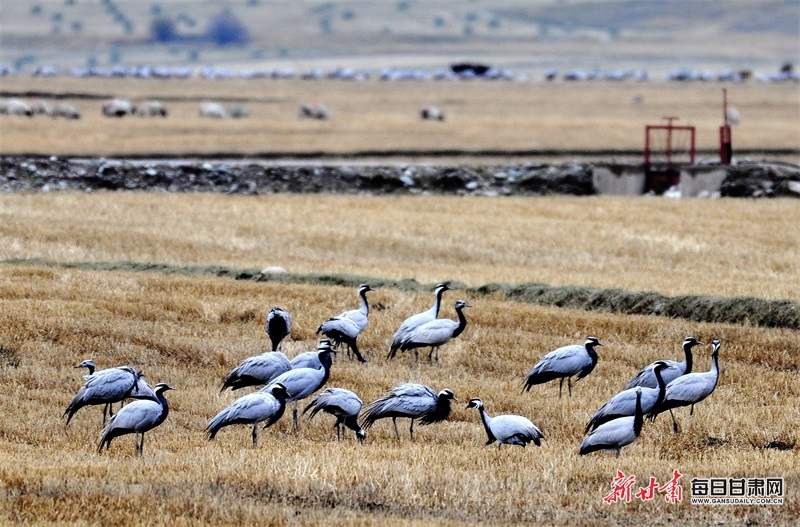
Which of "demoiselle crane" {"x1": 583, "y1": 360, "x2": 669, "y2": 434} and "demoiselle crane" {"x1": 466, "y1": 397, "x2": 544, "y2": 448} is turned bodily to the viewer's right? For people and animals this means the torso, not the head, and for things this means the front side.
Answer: "demoiselle crane" {"x1": 583, "y1": 360, "x2": 669, "y2": 434}

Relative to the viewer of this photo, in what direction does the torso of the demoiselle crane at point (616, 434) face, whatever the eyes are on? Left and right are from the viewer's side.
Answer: facing to the right of the viewer

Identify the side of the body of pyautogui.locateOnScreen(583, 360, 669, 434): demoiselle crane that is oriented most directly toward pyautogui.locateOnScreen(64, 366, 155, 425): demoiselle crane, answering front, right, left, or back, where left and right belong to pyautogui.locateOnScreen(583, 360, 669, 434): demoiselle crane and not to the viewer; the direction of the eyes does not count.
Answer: back

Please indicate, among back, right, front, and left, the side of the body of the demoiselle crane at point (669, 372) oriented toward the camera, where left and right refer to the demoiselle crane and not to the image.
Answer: right

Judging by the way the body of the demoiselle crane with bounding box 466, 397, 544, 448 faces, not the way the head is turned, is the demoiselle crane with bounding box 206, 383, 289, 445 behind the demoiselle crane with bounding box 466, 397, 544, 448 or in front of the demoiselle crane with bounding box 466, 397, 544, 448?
in front

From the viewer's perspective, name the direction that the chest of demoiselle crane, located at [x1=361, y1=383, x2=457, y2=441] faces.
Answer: to the viewer's right

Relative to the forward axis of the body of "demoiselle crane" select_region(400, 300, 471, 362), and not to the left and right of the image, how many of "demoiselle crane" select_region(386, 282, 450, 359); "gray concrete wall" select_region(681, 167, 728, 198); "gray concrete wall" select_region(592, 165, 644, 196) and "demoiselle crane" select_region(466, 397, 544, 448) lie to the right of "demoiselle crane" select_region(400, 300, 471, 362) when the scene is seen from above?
1

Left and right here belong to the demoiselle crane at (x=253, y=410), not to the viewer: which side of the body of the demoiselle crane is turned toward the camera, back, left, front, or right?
right

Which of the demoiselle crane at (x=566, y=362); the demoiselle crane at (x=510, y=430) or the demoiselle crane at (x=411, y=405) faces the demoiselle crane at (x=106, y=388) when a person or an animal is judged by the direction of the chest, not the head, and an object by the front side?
the demoiselle crane at (x=510, y=430)

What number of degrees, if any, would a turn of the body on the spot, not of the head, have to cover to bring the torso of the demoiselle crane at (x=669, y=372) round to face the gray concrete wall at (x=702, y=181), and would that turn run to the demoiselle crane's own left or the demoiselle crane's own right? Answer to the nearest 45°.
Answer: approximately 90° to the demoiselle crane's own left

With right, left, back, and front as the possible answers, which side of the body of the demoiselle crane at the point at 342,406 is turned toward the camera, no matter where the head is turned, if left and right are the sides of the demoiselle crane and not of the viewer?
right

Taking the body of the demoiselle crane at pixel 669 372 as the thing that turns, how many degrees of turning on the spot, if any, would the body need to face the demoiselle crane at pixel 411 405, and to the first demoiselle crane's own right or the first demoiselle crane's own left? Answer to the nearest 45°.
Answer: approximately 135° to the first demoiselle crane's own right
